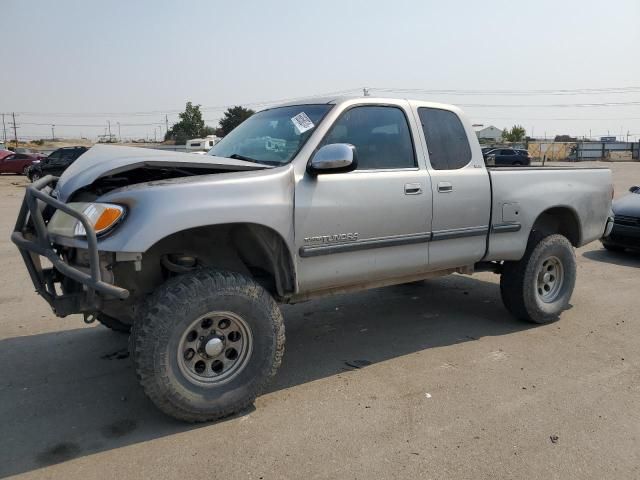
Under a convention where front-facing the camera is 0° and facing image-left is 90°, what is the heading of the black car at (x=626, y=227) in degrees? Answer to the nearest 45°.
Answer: approximately 45°

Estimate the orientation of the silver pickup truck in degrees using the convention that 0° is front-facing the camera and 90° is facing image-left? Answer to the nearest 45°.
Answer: approximately 45°

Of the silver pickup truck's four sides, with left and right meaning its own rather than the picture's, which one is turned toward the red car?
right

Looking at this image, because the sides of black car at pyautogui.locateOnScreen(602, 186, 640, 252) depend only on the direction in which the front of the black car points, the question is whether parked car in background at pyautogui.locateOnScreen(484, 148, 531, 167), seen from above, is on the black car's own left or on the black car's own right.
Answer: on the black car's own right

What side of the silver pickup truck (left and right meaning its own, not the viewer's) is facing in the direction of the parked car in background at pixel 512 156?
back

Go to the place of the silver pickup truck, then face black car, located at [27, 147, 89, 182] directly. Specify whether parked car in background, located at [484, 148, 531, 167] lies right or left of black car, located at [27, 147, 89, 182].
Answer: right

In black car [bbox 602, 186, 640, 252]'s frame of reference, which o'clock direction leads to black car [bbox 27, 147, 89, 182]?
black car [bbox 27, 147, 89, 182] is roughly at 2 o'clock from black car [bbox 602, 186, 640, 252].

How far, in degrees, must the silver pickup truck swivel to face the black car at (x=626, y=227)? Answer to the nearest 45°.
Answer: approximately 180°

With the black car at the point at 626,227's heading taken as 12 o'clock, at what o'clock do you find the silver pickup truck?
The silver pickup truck is roughly at 11 o'clock from the black car.
